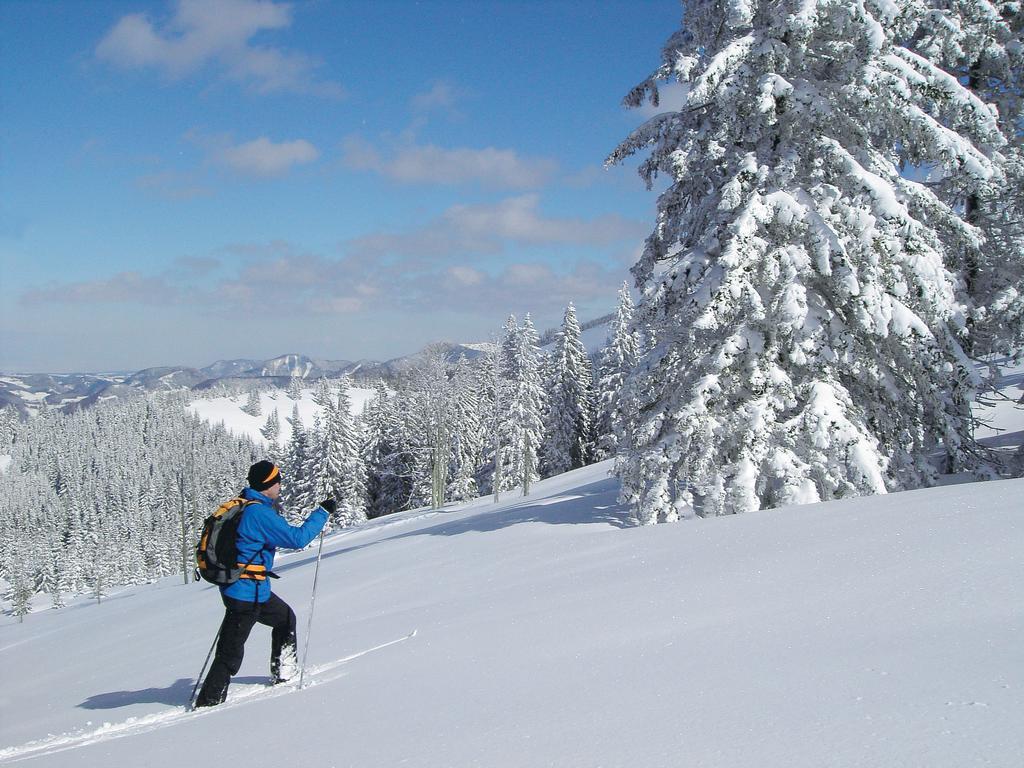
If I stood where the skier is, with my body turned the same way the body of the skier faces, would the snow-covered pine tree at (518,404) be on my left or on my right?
on my left

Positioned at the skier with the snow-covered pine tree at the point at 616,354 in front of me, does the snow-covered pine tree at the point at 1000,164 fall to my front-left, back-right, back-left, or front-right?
front-right

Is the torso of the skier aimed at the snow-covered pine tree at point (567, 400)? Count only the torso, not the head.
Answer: no

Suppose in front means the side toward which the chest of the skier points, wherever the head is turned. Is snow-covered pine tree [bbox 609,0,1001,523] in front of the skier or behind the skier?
in front

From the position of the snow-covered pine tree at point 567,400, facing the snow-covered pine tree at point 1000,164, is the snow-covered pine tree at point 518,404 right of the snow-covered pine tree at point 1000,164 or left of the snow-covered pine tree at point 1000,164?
right

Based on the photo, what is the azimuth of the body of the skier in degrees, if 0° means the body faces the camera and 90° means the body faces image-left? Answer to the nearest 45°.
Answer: approximately 270°

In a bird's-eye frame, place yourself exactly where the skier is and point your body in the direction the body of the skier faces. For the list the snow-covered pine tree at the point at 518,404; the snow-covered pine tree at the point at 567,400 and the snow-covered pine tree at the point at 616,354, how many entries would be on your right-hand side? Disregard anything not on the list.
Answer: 0
